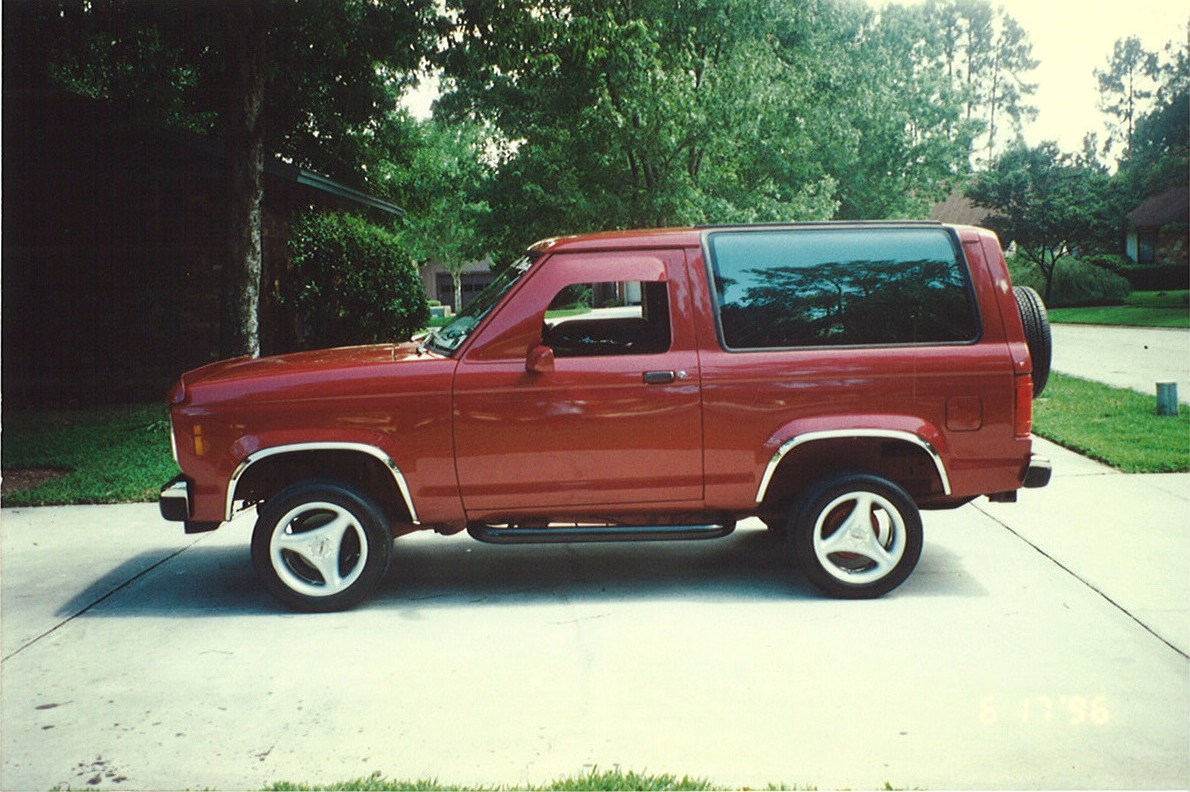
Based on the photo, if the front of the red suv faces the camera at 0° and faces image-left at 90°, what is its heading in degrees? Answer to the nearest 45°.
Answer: approximately 90°

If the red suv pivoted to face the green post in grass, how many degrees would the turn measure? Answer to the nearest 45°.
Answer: approximately 135° to its right

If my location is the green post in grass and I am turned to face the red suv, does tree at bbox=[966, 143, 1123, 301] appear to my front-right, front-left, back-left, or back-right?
back-right

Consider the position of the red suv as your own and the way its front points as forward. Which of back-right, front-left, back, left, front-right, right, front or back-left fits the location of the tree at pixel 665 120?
right

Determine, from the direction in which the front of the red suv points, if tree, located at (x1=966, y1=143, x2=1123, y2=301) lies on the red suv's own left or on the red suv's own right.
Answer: on the red suv's own right

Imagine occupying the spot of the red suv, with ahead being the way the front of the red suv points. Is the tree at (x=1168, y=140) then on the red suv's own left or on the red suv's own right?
on the red suv's own right

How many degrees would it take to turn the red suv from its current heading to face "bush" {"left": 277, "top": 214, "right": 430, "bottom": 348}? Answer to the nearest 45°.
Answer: approximately 90° to its right

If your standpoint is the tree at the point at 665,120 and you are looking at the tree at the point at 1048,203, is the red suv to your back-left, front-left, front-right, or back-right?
back-right

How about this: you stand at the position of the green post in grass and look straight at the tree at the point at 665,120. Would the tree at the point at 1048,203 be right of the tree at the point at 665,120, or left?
right

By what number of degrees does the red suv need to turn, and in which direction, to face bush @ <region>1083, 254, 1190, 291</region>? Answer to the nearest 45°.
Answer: approximately 135° to its right

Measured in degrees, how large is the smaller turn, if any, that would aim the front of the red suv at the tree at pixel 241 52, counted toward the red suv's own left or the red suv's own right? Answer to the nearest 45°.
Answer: approximately 45° to the red suv's own right

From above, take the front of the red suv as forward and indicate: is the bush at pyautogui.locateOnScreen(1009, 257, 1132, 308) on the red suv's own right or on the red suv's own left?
on the red suv's own right

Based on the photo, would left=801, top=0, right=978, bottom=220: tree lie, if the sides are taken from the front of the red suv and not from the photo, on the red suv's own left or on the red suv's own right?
on the red suv's own right
